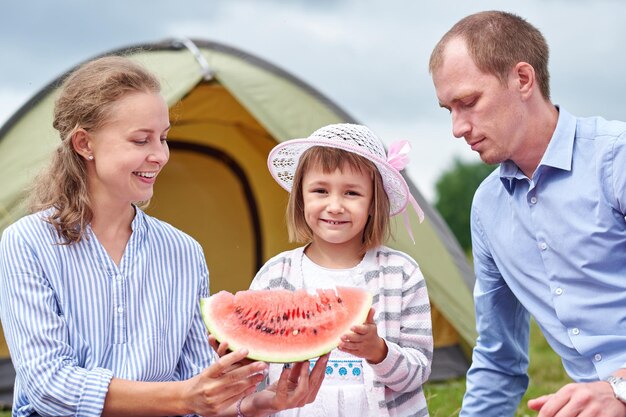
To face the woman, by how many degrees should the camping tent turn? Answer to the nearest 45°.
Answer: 0° — it already faces them

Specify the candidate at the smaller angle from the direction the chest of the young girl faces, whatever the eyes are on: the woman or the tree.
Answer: the woman

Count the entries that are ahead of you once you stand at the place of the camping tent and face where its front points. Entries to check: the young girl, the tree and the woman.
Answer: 2

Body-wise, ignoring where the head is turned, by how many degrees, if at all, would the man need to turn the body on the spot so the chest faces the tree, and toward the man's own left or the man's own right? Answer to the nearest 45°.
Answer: approximately 135° to the man's own right

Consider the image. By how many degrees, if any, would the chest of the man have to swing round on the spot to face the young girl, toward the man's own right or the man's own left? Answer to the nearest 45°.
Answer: approximately 45° to the man's own right

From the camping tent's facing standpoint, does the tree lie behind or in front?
behind

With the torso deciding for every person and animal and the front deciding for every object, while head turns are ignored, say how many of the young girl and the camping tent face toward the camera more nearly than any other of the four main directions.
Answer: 2

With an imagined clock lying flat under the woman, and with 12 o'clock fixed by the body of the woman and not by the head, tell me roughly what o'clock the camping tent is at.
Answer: The camping tent is roughly at 8 o'clock from the woman.

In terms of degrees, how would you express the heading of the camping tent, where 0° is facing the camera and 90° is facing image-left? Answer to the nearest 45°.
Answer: approximately 0°

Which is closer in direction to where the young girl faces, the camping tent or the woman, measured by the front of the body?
the woman
